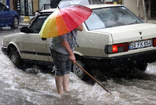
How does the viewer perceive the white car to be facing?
facing away from the viewer and to the left of the viewer

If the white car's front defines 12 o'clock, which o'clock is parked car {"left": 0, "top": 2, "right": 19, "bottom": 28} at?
The parked car is roughly at 1 o'clock from the white car.
